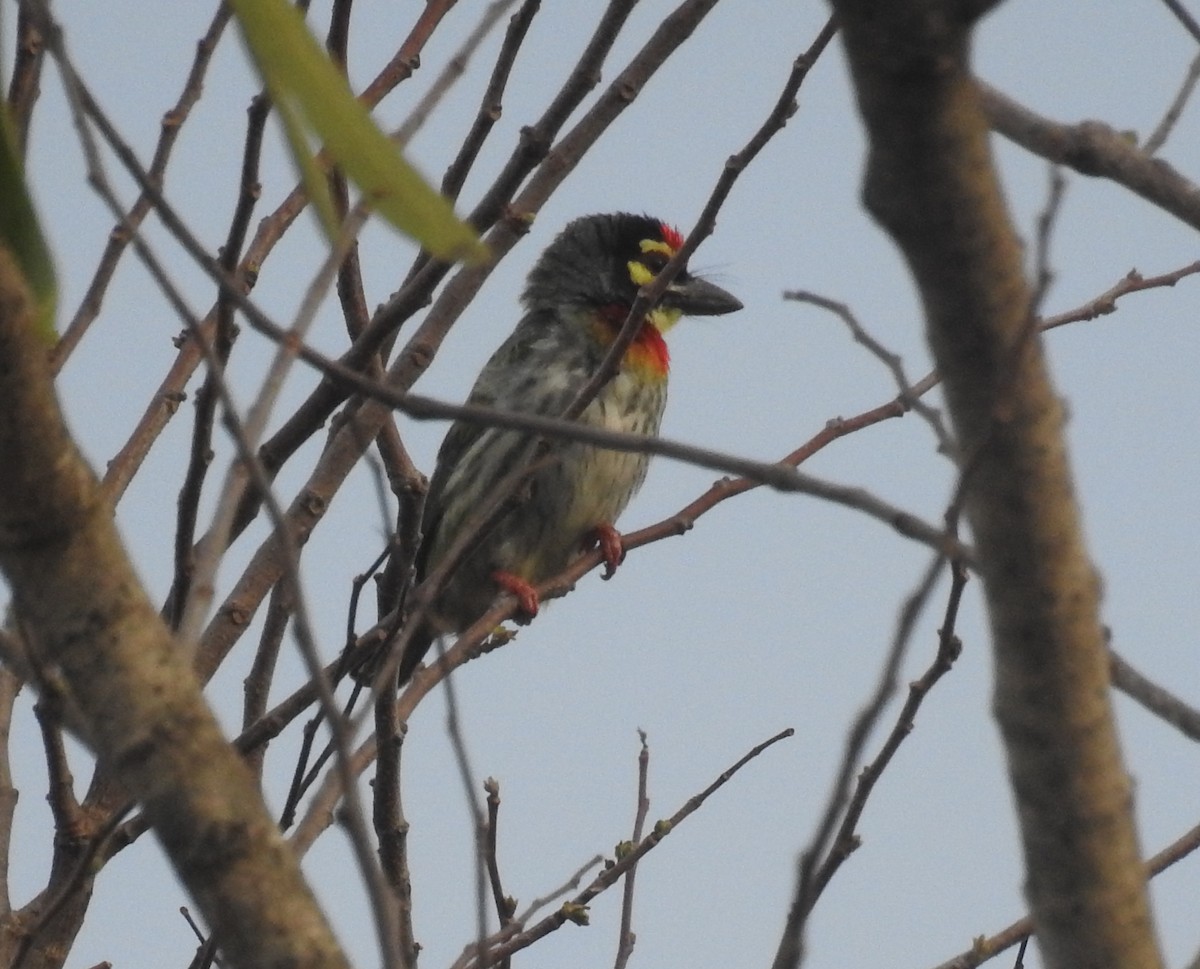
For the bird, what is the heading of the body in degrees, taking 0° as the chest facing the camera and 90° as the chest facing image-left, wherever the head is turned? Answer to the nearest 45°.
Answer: approximately 270°

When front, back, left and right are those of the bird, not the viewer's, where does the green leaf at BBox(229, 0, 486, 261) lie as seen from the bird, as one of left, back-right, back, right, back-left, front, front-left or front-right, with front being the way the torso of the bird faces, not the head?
right

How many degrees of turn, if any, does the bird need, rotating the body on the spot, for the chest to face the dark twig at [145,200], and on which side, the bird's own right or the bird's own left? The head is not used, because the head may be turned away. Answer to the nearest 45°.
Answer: approximately 90° to the bird's own right

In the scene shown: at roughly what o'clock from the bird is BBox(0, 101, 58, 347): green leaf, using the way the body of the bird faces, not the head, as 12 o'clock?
The green leaf is roughly at 3 o'clock from the bird.
